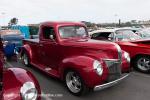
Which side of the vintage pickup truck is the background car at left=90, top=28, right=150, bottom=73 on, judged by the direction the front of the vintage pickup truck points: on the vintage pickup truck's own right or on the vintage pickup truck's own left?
on the vintage pickup truck's own left

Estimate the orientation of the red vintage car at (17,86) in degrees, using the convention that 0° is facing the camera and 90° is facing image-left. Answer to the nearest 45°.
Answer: approximately 315°

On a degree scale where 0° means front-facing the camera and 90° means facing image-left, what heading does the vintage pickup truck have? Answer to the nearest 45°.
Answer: approximately 315°

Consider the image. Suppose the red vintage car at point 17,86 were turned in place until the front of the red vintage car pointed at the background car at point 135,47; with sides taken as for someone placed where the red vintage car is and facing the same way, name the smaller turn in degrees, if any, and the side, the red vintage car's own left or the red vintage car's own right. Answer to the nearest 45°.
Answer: approximately 90° to the red vintage car's own left

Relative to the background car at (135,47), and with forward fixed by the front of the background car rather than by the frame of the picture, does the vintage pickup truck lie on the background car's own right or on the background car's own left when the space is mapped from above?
on the background car's own right

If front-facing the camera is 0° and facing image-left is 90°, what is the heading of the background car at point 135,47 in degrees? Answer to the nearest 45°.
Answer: approximately 315°

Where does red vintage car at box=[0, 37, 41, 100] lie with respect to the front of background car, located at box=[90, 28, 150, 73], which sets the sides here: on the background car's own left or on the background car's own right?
on the background car's own right
